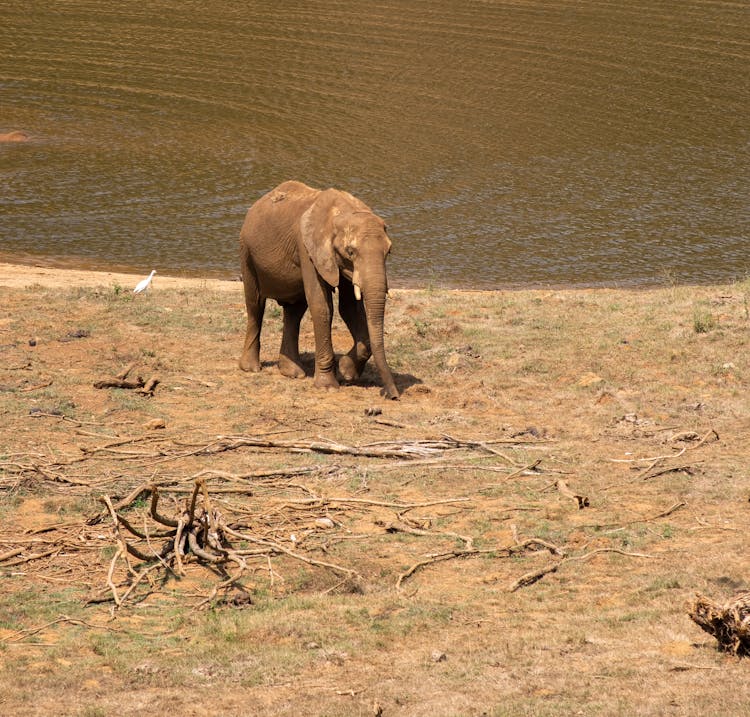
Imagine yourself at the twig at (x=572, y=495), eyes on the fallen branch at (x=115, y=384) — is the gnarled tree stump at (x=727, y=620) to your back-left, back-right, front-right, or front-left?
back-left

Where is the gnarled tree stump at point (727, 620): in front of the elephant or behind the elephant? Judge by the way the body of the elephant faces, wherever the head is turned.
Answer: in front

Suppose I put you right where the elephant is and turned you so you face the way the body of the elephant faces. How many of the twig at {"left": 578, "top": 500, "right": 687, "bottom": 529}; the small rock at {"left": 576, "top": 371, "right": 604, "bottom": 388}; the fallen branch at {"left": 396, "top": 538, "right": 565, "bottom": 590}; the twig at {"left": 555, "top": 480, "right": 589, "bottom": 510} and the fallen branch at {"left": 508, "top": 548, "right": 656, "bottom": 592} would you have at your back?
0

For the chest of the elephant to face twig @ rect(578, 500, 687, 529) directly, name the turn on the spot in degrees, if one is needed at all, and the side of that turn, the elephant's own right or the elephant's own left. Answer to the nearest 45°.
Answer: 0° — it already faces it

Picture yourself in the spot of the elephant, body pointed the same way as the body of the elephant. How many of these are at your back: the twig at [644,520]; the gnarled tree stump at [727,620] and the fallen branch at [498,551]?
0

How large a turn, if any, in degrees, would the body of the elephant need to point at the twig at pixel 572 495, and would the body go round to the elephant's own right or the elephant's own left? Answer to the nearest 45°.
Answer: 0° — it already faces it

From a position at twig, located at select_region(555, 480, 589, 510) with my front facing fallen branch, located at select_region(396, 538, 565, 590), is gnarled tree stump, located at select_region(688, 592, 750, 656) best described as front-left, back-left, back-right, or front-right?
front-left

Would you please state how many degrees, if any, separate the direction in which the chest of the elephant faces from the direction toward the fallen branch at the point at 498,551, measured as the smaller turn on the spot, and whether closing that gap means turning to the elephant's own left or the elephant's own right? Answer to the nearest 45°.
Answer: approximately 45° to the elephant's own right

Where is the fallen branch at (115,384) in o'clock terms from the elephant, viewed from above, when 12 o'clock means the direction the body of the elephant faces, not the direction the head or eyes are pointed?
The fallen branch is roughly at 4 o'clock from the elephant.

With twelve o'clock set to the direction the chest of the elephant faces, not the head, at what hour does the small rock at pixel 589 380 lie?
The small rock is roughly at 11 o'clock from the elephant.

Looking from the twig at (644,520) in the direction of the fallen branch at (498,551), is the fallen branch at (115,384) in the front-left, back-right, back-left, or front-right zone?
front-right

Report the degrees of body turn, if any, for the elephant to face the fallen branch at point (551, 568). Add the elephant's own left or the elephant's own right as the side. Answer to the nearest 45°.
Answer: approximately 45° to the elephant's own right

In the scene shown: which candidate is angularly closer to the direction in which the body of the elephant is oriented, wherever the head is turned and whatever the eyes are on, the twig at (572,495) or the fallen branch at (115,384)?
the twig

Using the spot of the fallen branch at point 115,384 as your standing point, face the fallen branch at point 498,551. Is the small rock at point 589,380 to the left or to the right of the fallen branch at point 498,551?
left

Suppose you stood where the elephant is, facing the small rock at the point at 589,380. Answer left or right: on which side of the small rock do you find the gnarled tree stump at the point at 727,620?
right
